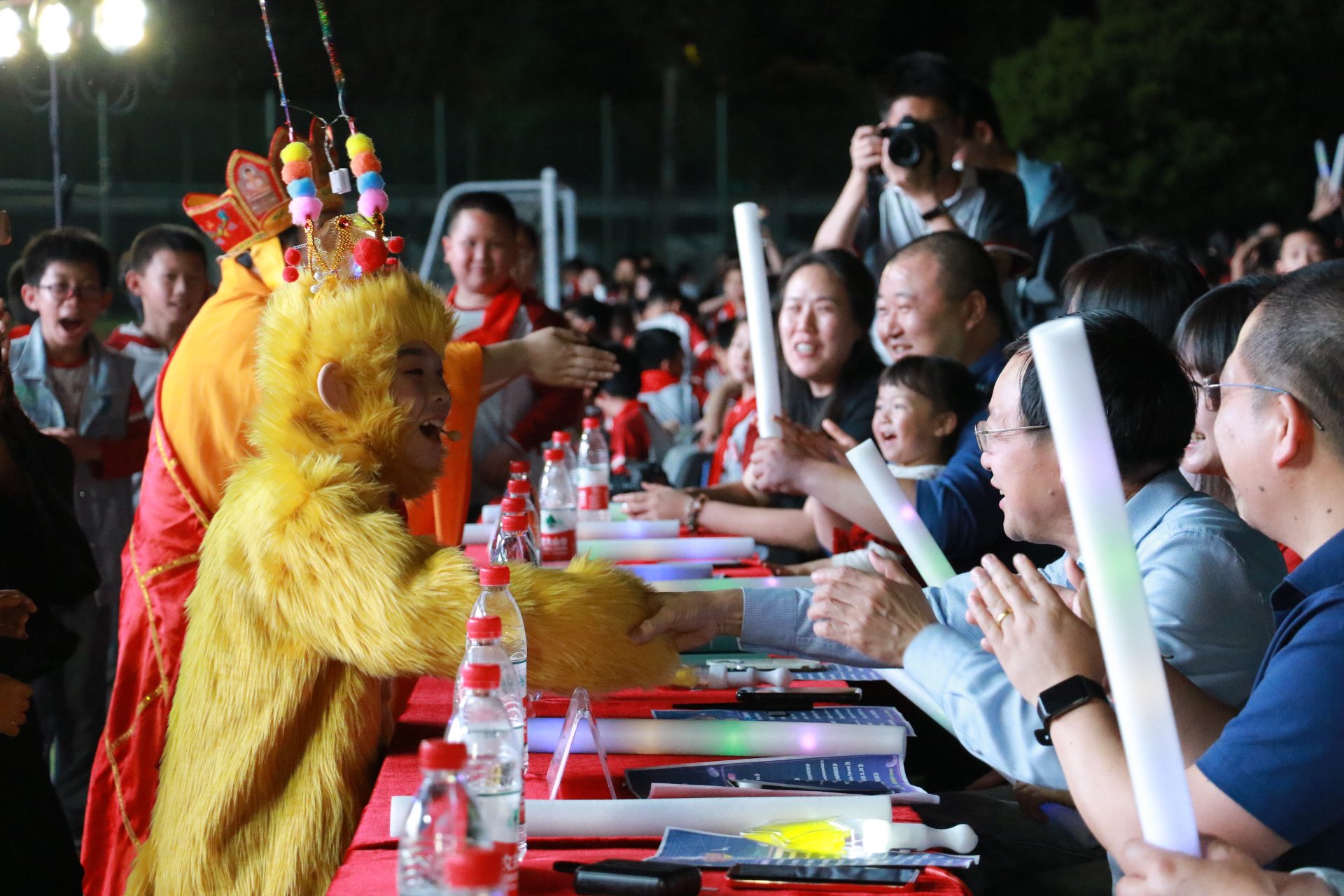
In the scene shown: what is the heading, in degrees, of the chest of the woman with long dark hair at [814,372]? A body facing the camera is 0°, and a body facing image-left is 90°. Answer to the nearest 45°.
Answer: approximately 45°

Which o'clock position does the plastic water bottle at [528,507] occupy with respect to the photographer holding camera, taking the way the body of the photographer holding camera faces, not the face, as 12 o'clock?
The plastic water bottle is roughly at 1 o'clock from the photographer holding camera.

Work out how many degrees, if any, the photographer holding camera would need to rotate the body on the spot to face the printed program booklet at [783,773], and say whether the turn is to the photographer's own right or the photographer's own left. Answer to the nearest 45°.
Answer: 0° — they already face it

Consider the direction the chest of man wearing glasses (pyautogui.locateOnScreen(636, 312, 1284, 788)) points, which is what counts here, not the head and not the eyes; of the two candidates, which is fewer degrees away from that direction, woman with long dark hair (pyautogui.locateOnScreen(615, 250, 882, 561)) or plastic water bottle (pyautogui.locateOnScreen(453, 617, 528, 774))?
the plastic water bottle

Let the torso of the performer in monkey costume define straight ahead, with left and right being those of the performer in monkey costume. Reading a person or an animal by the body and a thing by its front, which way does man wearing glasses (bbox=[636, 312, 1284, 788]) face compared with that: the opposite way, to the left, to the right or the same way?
the opposite way

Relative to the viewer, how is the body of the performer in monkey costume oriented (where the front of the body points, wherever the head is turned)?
to the viewer's right

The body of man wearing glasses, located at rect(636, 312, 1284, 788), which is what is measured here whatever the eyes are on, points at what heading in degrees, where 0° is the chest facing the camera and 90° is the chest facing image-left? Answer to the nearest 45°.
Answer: approximately 90°

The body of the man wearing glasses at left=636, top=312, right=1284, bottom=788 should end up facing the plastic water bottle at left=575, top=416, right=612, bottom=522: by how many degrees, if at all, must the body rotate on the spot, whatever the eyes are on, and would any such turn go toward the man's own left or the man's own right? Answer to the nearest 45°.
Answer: approximately 45° to the man's own right
